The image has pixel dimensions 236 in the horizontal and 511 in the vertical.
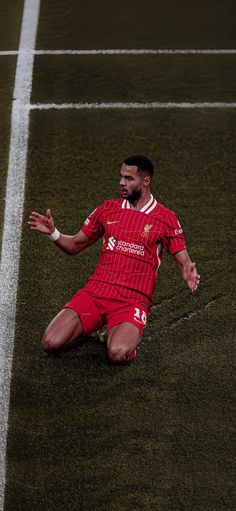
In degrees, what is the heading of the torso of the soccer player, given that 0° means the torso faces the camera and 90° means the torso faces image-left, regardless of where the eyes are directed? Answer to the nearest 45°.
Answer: approximately 45°
